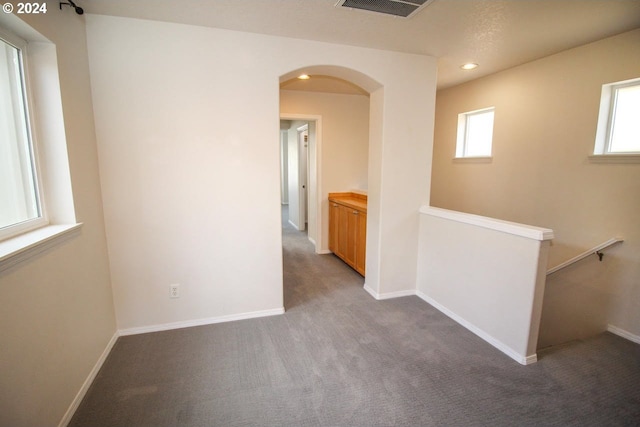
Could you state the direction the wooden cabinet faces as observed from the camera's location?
facing the viewer and to the left of the viewer

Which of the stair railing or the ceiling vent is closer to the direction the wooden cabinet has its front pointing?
the ceiling vent

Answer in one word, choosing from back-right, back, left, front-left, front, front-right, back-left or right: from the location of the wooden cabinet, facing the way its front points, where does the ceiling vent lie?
front-left

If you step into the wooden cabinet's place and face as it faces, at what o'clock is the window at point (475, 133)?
The window is roughly at 7 o'clock from the wooden cabinet.

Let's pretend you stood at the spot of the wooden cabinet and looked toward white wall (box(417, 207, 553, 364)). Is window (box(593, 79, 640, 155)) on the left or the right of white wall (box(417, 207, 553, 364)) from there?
left

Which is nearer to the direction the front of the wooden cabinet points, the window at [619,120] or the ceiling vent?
the ceiling vent

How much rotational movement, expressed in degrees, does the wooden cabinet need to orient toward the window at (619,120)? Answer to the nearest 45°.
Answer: approximately 90° to its left

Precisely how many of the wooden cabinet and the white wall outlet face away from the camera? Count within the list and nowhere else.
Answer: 0

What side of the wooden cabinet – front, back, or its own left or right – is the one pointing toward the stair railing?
left

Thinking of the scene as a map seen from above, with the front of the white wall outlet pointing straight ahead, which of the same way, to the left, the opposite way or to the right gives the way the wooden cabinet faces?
to the right

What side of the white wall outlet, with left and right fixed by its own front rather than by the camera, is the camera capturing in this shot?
front
